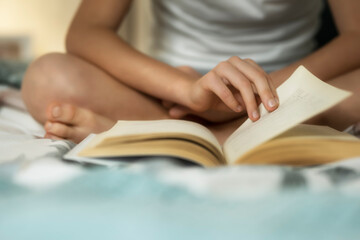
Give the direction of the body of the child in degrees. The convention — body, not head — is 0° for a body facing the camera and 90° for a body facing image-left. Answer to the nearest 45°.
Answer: approximately 0°
